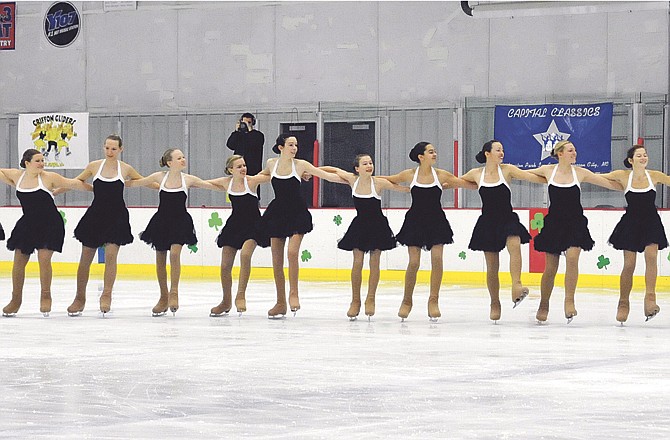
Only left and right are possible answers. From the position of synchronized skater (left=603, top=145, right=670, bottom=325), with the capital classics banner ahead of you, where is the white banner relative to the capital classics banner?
left

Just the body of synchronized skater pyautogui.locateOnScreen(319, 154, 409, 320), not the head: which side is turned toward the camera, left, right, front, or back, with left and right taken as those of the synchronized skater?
front

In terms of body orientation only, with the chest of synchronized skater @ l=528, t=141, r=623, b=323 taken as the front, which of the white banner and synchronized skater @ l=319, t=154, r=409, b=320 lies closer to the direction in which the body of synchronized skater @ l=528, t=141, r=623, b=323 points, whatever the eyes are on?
the synchronized skater

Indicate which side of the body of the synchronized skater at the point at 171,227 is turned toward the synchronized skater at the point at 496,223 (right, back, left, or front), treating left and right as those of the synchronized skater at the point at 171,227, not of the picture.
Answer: left

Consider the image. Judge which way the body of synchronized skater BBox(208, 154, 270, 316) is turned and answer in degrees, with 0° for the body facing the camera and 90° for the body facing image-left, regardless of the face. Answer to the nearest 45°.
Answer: approximately 0°

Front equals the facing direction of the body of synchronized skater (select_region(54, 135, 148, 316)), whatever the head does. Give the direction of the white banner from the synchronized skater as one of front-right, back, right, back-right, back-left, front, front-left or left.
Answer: back

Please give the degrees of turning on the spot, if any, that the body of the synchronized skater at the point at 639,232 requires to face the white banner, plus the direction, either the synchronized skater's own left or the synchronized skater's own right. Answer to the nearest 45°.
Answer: approximately 135° to the synchronized skater's own right

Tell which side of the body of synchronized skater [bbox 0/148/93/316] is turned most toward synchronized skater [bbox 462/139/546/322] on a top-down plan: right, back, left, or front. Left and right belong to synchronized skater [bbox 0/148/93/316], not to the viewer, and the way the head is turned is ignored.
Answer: left

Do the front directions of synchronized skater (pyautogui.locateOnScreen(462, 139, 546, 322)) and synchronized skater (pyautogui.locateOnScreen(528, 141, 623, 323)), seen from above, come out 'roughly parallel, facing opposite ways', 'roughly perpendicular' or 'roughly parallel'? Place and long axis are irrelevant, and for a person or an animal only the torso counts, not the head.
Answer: roughly parallel

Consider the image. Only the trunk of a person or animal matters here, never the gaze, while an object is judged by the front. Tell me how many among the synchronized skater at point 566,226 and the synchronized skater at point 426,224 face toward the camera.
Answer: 2

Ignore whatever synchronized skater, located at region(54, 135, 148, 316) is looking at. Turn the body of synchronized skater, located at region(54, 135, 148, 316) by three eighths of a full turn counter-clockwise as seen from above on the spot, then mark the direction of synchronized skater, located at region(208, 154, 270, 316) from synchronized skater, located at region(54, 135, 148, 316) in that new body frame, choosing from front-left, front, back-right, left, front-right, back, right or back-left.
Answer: front-right

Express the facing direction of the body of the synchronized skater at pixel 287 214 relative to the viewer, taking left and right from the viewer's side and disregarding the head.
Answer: facing the viewer

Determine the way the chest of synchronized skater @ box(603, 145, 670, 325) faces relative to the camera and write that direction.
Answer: toward the camera
